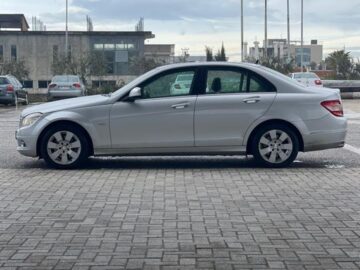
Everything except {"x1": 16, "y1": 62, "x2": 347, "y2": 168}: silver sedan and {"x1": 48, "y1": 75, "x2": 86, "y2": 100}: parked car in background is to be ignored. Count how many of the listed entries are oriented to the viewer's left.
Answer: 1

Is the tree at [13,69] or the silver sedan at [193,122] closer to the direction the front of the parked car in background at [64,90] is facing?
the tree

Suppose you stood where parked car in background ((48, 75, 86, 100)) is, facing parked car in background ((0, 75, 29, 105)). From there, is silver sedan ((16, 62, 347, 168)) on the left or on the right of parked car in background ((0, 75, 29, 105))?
left

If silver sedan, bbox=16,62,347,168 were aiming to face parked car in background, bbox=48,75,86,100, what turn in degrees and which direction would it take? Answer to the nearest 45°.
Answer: approximately 90° to its right

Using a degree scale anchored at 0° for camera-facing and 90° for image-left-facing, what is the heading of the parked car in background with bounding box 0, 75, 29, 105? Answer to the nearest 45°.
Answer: approximately 225°

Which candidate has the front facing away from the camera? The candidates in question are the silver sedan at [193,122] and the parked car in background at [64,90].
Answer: the parked car in background

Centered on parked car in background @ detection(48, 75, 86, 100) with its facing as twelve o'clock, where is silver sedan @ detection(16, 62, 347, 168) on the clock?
The silver sedan is roughly at 6 o'clock from the parked car in background.

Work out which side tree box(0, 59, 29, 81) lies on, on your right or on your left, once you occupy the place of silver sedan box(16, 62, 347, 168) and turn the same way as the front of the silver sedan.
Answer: on your right

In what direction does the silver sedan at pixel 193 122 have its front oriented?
to the viewer's left

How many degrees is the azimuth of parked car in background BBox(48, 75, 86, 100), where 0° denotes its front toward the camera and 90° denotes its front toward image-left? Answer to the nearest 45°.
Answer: approximately 180°

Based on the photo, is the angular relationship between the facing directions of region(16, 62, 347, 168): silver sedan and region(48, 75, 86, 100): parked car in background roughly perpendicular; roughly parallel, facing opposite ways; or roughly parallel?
roughly perpendicular
